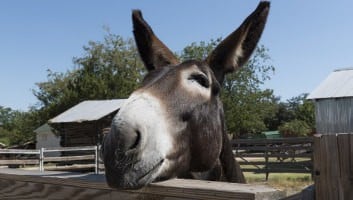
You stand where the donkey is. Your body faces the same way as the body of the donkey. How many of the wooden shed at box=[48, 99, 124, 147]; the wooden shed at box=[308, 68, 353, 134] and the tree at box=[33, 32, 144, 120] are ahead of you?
0

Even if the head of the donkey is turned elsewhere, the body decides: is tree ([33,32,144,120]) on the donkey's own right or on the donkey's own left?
on the donkey's own right

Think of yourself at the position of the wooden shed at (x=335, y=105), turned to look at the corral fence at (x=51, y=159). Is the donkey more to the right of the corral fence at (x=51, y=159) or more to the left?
left

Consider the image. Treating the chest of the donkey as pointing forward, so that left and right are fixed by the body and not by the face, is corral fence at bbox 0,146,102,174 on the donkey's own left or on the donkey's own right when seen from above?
on the donkey's own right

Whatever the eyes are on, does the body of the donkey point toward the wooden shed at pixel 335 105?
no

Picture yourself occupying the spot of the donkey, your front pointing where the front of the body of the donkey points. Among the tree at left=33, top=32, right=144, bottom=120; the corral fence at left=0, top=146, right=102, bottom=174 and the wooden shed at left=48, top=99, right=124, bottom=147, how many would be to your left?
0

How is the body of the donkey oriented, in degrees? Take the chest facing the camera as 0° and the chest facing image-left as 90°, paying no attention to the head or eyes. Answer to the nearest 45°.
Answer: approximately 45°

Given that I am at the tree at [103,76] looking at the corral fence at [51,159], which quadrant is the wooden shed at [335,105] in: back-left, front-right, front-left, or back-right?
front-left

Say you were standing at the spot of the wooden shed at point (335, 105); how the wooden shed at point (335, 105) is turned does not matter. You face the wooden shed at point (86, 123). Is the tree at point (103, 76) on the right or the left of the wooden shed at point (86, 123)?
right

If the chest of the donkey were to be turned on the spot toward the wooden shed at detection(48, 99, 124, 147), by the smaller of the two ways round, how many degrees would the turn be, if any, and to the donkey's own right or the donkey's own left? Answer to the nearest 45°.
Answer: approximately 135° to the donkey's own right

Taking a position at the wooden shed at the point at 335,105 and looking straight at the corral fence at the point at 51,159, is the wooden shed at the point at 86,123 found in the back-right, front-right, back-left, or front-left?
front-right
